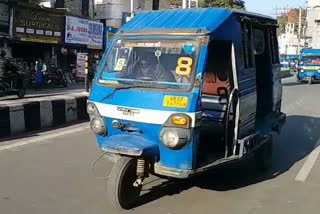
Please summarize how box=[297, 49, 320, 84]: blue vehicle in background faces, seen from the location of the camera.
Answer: facing the viewer

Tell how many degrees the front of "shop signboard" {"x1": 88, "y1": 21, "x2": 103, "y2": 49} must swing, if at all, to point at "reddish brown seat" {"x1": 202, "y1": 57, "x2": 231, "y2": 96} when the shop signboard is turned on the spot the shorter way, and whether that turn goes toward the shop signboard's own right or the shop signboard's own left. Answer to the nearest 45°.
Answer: approximately 45° to the shop signboard's own right

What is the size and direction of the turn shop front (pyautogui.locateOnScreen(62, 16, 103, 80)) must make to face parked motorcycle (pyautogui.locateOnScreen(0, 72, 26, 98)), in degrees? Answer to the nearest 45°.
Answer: approximately 45° to its right

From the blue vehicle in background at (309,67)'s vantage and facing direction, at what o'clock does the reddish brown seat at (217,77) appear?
The reddish brown seat is roughly at 12 o'clock from the blue vehicle in background.

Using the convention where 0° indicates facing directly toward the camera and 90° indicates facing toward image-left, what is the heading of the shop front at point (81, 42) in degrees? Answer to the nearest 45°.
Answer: approximately 315°

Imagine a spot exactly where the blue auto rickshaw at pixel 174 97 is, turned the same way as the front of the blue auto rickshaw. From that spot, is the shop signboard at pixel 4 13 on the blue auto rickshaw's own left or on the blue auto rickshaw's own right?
on the blue auto rickshaw's own right

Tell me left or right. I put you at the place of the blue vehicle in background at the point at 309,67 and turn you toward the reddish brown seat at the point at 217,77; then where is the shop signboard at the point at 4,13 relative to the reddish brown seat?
right

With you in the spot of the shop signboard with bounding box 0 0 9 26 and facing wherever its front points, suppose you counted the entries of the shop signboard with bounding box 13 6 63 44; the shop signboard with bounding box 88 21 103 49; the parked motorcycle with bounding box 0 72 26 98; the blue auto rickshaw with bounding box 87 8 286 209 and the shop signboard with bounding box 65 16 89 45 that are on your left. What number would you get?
3

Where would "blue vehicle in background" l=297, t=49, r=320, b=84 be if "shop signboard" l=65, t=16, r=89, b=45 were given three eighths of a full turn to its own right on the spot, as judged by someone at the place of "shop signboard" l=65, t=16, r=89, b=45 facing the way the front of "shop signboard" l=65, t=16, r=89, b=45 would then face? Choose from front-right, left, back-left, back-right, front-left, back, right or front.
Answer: back

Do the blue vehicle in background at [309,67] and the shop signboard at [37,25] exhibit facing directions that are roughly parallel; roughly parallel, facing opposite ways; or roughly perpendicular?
roughly perpendicular

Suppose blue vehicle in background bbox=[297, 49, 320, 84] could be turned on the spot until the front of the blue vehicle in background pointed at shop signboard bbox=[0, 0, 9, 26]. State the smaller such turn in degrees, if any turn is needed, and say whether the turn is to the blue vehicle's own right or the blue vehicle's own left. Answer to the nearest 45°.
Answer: approximately 45° to the blue vehicle's own right

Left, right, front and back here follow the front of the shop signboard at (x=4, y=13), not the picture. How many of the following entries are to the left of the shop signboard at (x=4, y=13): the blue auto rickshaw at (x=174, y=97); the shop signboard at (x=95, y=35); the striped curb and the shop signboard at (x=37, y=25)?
2

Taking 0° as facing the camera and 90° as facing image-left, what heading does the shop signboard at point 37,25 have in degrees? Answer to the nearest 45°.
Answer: approximately 315°

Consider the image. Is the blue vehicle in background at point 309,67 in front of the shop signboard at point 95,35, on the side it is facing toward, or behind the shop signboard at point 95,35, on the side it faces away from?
in front

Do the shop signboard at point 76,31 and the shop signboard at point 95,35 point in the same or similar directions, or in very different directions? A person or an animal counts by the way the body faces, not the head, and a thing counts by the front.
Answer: same or similar directions

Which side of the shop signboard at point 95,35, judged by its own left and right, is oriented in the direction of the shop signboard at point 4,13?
right

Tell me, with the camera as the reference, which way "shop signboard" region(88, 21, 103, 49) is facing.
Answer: facing the viewer and to the right of the viewer
